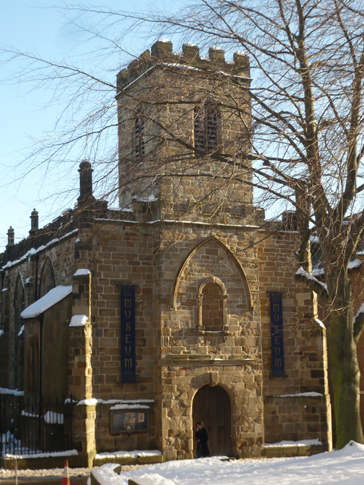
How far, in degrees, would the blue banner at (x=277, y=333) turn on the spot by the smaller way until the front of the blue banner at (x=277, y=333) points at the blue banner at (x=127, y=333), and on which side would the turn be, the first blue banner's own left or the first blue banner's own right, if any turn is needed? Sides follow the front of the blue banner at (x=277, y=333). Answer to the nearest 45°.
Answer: approximately 45° to the first blue banner's own right

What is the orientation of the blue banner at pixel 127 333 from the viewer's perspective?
toward the camera

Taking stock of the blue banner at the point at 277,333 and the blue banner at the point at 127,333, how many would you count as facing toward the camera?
2

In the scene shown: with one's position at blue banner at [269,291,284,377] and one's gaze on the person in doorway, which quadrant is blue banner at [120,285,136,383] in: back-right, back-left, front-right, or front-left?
front-right

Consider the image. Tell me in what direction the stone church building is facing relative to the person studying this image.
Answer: facing the viewer and to the right of the viewer

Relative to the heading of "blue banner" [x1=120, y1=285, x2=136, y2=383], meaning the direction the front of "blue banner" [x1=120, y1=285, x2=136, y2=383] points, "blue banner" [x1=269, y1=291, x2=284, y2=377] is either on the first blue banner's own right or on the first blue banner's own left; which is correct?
on the first blue banner's own left

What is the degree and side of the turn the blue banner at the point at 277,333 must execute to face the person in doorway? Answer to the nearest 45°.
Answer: approximately 45° to its right

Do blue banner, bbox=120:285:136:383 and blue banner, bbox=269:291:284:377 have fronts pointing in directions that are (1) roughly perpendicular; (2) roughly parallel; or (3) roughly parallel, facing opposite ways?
roughly parallel
